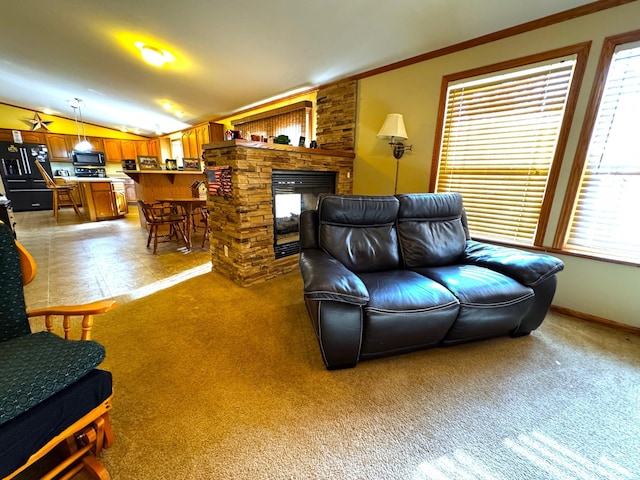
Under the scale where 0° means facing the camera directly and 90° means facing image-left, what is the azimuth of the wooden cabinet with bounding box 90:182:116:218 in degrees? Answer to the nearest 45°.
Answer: approximately 0°

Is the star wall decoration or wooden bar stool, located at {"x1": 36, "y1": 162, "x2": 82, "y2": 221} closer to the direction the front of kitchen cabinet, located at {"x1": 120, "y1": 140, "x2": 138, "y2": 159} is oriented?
the wooden bar stool

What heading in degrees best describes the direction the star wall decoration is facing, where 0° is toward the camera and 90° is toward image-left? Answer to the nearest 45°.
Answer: approximately 0°

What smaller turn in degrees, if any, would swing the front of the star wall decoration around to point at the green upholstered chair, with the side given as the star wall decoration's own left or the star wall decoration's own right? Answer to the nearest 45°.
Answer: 0° — it already faces it

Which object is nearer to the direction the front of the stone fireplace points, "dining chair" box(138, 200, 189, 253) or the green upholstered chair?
the green upholstered chair

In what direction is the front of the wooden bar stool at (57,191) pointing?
to the viewer's right

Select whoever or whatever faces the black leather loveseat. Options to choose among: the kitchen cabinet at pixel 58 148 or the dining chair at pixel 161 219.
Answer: the kitchen cabinet

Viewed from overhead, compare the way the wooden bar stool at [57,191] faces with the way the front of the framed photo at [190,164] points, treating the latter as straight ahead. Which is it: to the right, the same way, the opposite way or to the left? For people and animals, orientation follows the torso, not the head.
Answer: to the left

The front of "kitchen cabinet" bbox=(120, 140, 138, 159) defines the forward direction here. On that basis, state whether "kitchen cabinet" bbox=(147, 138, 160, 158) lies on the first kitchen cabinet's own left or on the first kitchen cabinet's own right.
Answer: on the first kitchen cabinet's own left

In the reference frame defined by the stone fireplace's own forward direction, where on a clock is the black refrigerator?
The black refrigerator is roughly at 6 o'clock from the stone fireplace.

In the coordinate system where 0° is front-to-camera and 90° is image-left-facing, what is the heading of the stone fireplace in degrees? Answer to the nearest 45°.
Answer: approximately 315°
